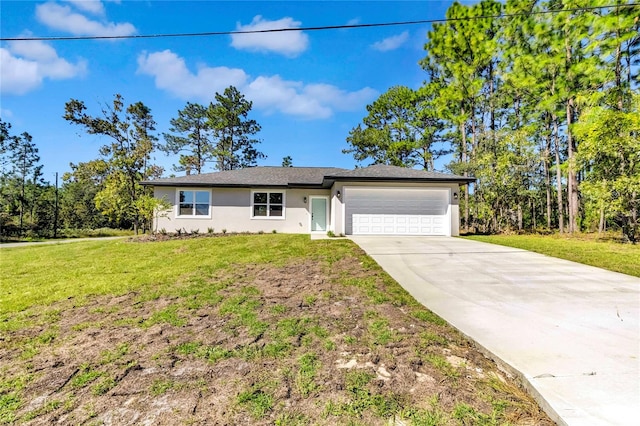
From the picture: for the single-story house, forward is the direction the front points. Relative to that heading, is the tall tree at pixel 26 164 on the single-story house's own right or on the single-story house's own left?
on the single-story house's own right

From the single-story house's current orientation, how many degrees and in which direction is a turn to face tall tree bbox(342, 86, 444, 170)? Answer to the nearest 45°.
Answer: approximately 135° to its left

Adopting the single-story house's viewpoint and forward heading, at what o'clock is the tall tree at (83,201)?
The tall tree is roughly at 4 o'clock from the single-story house.

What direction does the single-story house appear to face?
toward the camera
